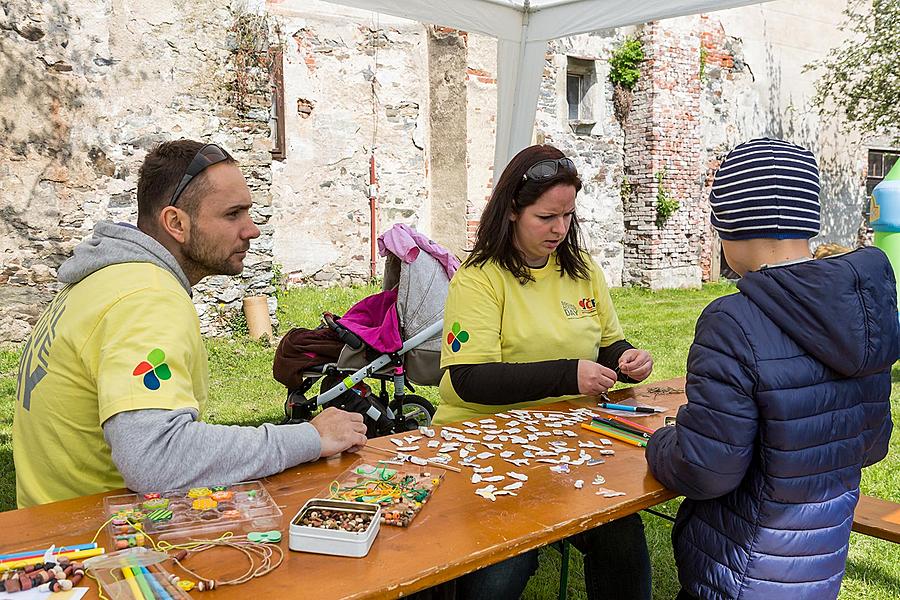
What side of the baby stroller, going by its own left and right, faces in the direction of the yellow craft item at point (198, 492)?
left

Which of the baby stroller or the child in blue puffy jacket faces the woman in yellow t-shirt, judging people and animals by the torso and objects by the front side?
the child in blue puffy jacket

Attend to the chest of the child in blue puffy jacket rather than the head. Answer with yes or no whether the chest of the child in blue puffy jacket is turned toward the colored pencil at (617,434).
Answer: yes

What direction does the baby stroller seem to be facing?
to the viewer's left

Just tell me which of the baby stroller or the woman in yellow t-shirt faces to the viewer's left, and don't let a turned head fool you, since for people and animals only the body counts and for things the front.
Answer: the baby stroller

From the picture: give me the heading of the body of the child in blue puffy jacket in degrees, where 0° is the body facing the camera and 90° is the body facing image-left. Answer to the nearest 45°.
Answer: approximately 135°

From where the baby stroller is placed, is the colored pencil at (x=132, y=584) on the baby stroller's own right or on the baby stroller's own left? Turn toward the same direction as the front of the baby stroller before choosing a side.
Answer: on the baby stroller's own left

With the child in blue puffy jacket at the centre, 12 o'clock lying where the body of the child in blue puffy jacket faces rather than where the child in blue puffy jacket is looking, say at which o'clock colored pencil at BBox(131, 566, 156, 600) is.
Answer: The colored pencil is roughly at 9 o'clock from the child in blue puffy jacket.

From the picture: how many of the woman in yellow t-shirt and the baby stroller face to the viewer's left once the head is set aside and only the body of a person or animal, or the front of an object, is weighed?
1

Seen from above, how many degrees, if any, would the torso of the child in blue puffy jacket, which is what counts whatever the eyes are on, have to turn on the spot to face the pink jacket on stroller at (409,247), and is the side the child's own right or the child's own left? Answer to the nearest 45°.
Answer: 0° — they already face it

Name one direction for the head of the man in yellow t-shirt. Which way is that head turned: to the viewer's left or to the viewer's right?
to the viewer's right

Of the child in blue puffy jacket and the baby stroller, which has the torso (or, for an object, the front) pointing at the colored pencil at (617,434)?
the child in blue puffy jacket
